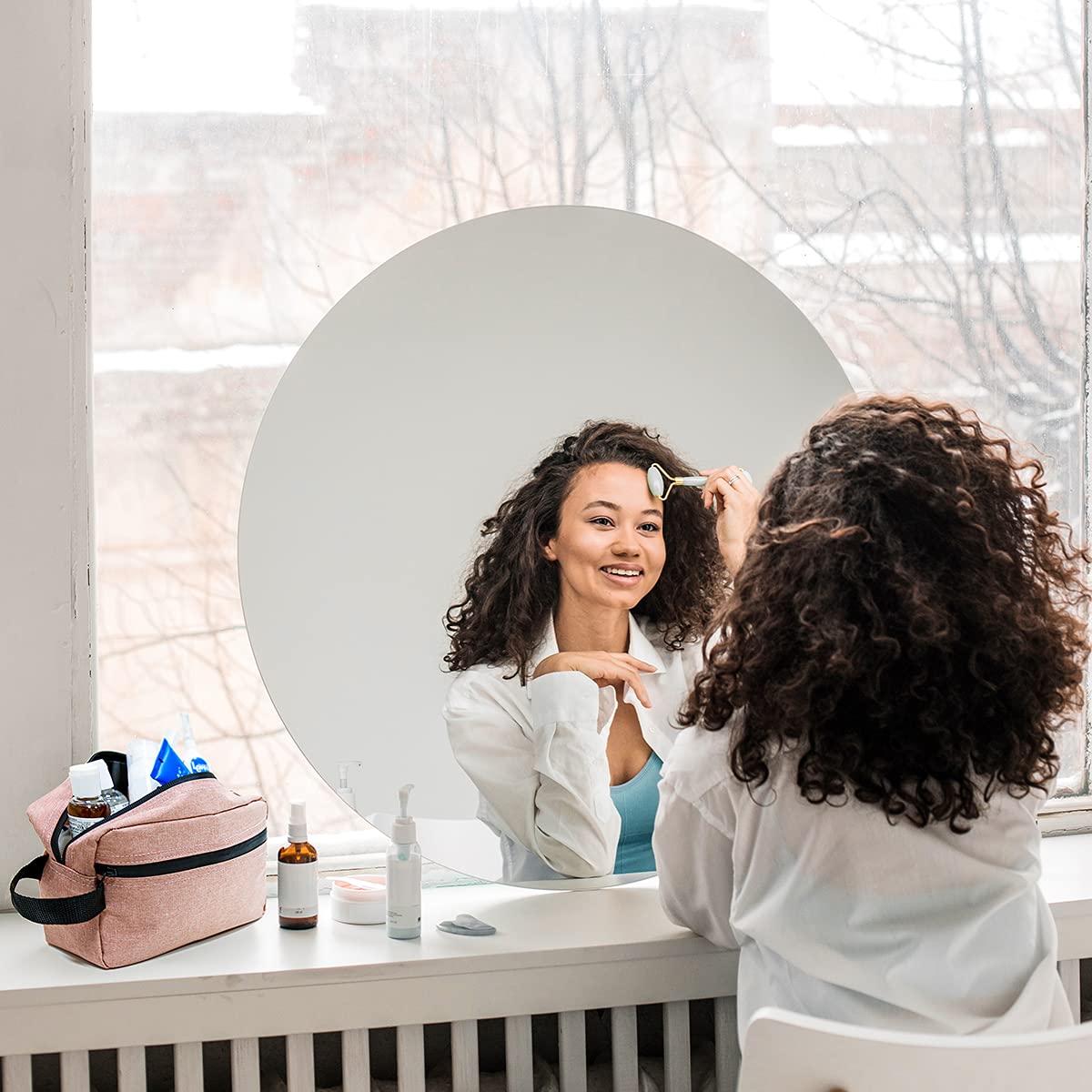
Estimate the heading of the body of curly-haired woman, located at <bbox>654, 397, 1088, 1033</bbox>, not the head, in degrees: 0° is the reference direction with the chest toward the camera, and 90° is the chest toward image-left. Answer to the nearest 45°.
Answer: approximately 180°

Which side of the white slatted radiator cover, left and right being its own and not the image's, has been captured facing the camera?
front

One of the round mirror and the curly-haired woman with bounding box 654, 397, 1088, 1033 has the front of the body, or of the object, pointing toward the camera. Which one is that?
the round mirror

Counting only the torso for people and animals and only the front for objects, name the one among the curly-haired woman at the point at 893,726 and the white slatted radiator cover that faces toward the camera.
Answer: the white slatted radiator cover

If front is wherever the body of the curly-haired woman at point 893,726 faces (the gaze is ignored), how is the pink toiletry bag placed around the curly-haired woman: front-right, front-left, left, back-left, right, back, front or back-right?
left

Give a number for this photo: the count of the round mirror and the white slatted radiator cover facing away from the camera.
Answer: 0

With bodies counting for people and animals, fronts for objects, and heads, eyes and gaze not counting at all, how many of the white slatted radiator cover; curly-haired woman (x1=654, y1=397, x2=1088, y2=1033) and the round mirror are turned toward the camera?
2
